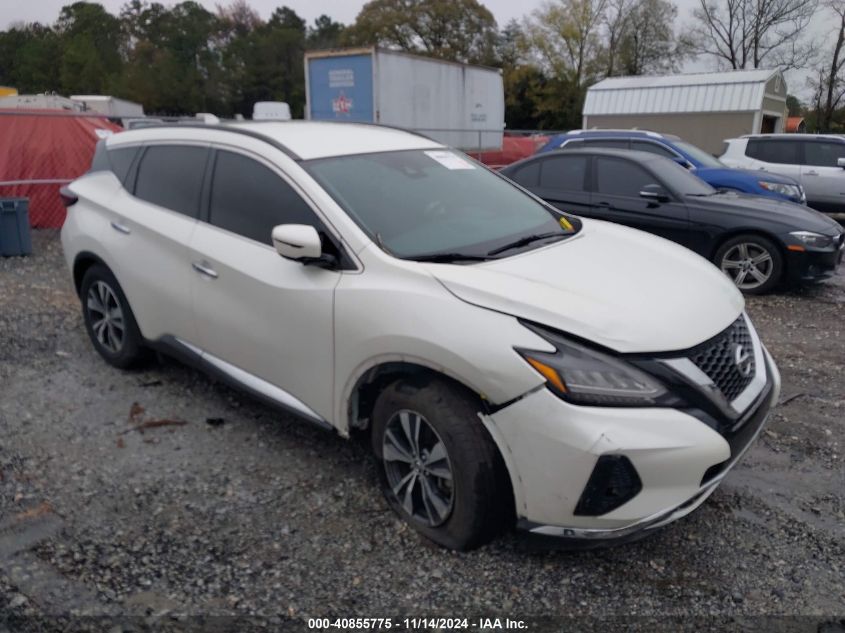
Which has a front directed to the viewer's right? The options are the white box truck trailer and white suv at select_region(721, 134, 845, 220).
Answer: the white suv

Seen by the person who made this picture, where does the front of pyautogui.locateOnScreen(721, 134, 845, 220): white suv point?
facing to the right of the viewer

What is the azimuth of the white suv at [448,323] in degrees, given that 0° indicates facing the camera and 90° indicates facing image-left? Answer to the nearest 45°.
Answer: approximately 315°

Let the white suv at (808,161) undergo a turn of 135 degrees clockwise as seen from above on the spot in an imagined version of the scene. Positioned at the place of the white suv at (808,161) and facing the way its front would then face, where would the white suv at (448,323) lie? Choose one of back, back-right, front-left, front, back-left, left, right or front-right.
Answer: front-left

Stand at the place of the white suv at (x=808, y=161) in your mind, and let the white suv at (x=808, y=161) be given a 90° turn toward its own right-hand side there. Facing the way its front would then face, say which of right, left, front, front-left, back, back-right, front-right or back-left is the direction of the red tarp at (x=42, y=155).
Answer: front-right

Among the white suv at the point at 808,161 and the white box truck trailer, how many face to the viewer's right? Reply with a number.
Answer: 1

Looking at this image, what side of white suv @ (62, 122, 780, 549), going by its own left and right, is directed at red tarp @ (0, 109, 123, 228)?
back

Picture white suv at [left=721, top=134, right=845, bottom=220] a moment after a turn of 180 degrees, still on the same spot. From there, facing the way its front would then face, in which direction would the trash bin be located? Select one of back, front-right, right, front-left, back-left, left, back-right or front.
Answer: front-left
